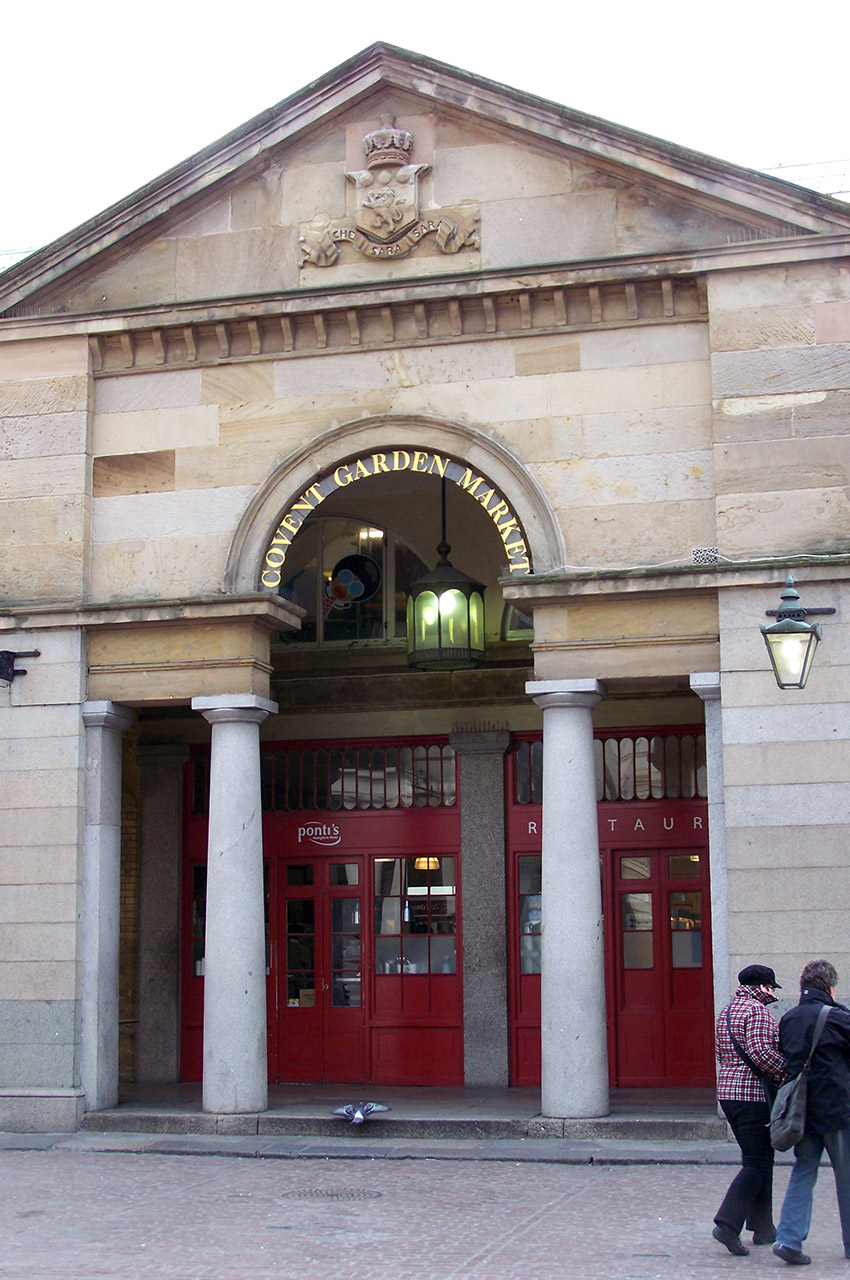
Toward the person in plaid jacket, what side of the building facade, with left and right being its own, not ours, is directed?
front

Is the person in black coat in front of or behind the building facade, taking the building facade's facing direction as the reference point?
in front

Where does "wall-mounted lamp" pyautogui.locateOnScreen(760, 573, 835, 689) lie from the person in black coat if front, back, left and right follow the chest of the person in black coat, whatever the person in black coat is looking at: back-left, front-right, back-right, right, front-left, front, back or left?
front-left

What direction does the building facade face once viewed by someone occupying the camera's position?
facing the viewer

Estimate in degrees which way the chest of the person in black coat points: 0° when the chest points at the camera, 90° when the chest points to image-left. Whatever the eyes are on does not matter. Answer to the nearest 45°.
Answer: approximately 225°

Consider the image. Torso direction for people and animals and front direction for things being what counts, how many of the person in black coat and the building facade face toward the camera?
1

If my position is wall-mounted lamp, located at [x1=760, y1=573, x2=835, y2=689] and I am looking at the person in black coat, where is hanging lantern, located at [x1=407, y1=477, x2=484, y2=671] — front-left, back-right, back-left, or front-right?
back-right

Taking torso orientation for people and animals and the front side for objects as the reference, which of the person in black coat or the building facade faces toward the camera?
the building facade
